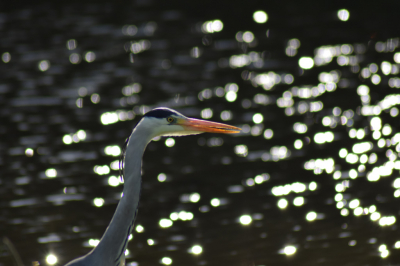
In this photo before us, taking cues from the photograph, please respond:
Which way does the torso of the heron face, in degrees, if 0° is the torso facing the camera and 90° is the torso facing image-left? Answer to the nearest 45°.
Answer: approximately 270°
